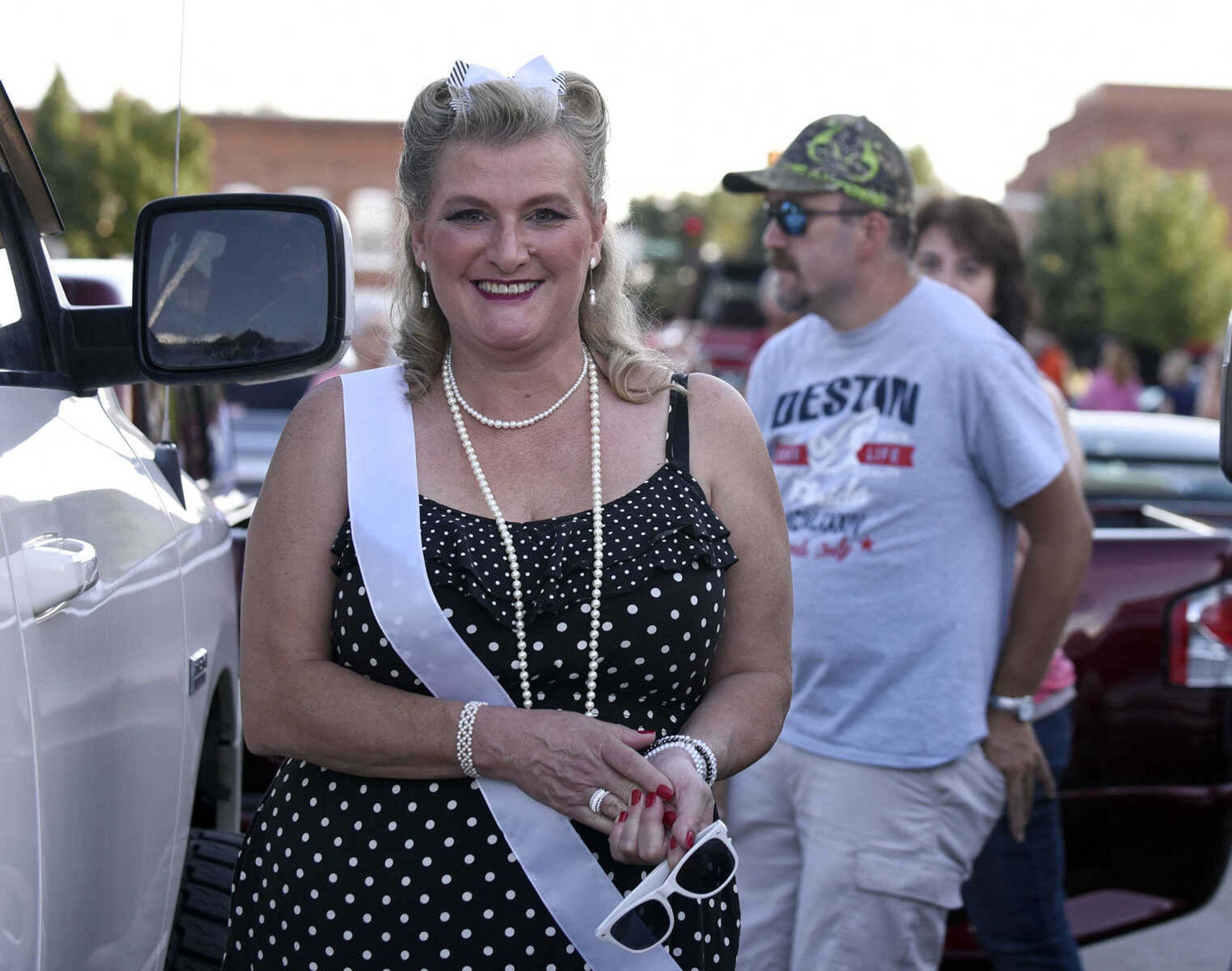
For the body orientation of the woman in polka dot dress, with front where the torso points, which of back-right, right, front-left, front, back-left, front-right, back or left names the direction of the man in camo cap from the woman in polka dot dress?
back-left

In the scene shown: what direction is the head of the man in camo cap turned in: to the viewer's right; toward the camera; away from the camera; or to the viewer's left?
to the viewer's left

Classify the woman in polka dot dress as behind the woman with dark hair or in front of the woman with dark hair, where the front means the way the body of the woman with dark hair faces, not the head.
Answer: in front

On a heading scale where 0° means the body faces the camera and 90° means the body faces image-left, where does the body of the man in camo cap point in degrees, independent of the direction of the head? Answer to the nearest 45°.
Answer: approximately 45°

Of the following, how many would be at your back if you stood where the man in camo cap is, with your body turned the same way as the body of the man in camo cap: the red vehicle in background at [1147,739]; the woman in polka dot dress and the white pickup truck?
1

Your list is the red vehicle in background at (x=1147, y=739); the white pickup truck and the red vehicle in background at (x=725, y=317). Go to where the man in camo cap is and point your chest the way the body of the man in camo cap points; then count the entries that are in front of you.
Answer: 1
